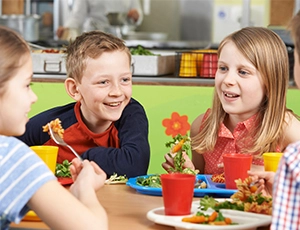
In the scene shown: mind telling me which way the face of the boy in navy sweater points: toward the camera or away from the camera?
toward the camera

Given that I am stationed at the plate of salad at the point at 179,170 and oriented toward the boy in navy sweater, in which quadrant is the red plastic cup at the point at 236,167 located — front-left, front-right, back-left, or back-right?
back-right

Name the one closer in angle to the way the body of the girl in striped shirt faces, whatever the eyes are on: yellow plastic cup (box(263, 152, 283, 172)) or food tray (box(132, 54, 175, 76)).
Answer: the yellow plastic cup

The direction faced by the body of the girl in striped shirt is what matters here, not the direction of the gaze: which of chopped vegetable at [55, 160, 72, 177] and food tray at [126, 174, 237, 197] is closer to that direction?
the food tray

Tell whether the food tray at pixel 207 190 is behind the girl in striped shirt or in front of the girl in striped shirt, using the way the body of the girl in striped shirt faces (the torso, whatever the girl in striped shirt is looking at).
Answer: in front

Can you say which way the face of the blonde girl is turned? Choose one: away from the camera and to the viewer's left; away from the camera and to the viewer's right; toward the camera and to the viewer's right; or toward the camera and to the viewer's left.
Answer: toward the camera and to the viewer's left

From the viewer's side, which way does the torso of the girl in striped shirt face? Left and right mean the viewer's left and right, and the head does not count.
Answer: facing to the right of the viewer

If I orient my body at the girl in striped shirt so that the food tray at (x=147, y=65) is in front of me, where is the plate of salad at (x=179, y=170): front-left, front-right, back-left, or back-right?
front-right
